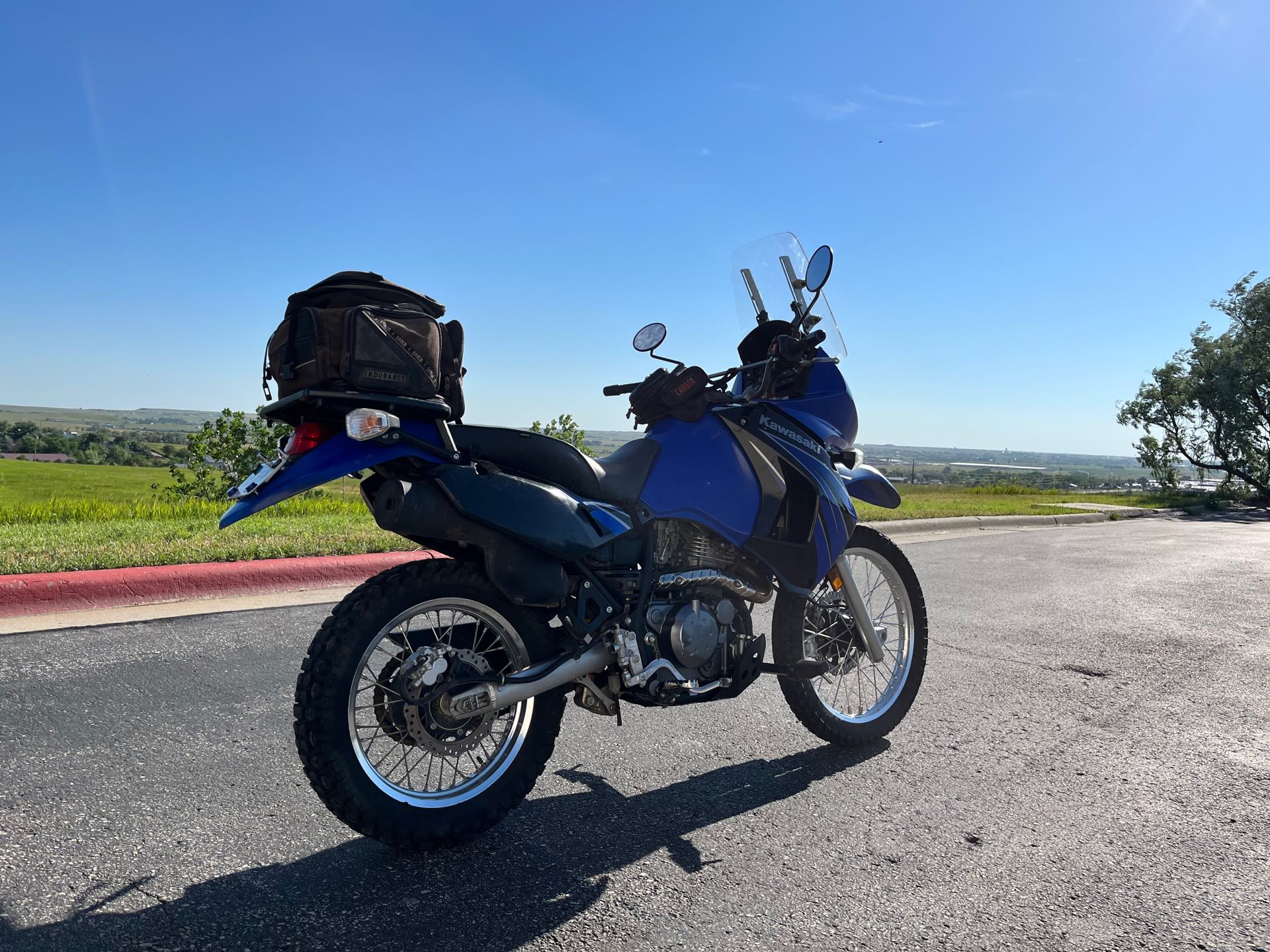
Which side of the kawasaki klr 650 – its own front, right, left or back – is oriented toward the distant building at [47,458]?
left

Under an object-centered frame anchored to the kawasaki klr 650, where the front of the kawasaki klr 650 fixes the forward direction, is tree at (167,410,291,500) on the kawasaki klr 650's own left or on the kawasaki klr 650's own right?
on the kawasaki klr 650's own left

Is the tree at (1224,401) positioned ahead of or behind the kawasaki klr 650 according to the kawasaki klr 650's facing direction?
ahead

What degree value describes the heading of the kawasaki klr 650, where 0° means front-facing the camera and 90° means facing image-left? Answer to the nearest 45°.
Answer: approximately 225°
